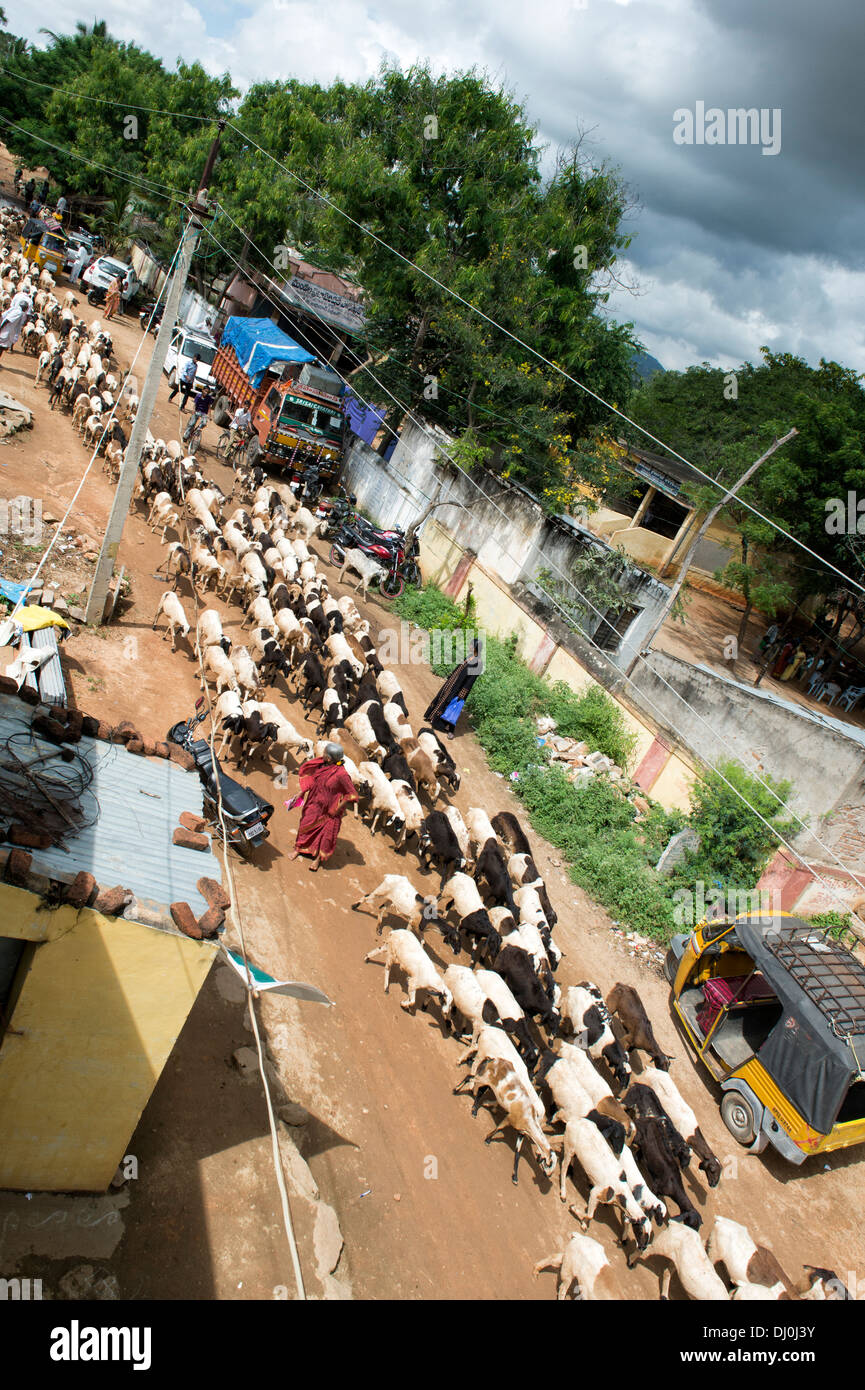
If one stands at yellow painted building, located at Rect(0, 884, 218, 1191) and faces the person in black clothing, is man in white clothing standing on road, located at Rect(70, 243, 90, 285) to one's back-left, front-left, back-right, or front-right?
front-left

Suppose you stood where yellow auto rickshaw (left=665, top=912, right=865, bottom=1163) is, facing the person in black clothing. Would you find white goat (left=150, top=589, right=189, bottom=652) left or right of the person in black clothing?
left

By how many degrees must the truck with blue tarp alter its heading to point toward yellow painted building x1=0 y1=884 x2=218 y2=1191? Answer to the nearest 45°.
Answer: approximately 45° to its right

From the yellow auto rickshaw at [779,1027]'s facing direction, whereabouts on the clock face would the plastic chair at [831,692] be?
The plastic chair is roughly at 1 o'clock from the yellow auto rickshaw.

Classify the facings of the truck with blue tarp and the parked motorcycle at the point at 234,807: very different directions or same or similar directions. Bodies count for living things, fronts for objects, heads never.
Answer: very different directions

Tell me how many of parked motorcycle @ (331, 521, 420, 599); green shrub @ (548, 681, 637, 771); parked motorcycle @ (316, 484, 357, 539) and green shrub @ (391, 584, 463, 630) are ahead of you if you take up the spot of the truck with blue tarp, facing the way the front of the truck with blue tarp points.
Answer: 4

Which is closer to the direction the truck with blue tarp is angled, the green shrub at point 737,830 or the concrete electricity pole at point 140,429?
the green shrub

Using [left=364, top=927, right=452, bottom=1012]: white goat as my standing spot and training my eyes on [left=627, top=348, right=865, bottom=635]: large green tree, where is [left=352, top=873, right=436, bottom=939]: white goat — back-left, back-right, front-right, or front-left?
front-left

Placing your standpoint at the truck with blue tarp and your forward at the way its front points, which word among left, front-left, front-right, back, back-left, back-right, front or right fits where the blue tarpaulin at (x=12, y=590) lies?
front-right

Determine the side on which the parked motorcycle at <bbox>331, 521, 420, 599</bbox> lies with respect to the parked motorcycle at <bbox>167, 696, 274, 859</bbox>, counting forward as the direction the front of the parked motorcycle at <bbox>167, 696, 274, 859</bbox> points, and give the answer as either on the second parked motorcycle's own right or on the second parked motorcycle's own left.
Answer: on the second parked motorcycle's own right

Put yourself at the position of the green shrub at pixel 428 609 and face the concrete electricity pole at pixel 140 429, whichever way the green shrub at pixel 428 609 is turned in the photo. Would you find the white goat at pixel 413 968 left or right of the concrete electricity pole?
left

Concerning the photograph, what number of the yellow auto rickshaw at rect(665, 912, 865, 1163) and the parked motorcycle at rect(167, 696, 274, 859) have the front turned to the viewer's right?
0

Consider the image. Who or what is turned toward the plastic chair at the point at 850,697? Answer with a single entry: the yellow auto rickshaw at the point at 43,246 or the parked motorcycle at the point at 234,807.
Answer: the yellow auto rickshaw

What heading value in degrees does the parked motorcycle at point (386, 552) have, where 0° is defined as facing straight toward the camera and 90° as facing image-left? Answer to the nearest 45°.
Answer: approximately 315°

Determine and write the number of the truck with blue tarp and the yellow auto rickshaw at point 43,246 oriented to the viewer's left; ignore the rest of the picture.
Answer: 0

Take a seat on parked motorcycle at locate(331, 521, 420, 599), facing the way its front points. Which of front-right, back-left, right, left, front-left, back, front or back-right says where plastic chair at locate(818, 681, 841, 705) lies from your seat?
front-left

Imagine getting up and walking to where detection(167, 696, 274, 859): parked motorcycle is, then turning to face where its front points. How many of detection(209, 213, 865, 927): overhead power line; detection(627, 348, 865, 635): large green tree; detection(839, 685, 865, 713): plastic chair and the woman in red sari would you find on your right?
4

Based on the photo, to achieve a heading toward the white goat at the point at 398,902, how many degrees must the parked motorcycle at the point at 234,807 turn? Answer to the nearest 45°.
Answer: approximately 135° to its right

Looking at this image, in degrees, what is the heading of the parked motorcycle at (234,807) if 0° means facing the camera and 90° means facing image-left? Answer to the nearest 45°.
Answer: approximately 135°

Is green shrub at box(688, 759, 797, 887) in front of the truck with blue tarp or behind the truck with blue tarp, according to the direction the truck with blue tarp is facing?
in front

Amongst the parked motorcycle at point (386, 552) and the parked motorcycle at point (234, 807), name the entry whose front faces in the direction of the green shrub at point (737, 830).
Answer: the parked motorcycle at point (386, 552)
